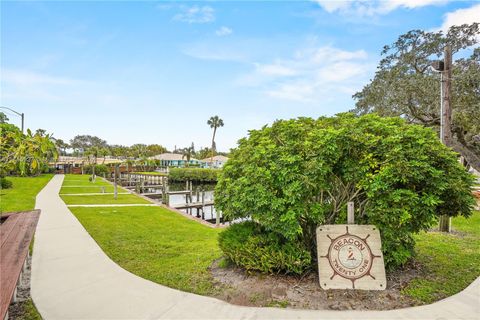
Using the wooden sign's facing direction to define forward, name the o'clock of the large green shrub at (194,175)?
The large green shrub is roughly at 5 o'clock from the wooden sign.

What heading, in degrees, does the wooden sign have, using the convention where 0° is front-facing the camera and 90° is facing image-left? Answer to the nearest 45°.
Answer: approximately 0°

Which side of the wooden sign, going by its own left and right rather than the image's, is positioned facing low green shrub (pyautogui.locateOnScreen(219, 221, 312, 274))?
right
